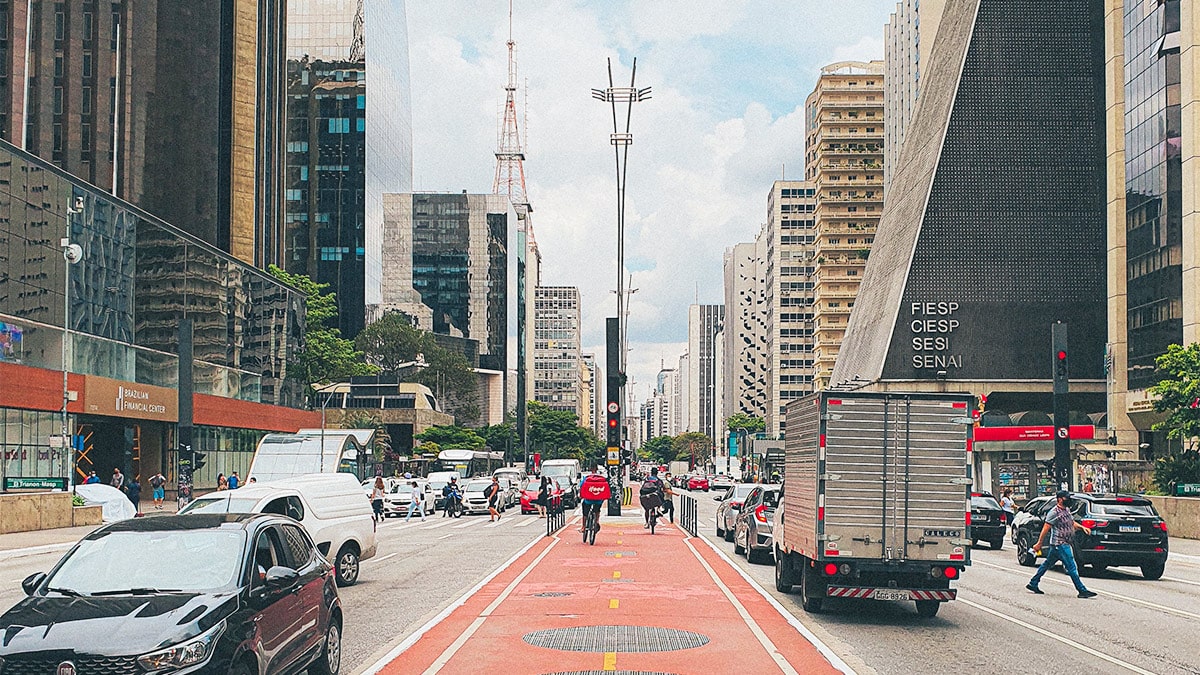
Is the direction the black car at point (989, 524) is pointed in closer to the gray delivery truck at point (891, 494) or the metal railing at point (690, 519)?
the metal railing

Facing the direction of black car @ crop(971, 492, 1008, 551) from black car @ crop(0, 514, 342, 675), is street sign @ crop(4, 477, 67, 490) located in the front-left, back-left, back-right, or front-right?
front-left

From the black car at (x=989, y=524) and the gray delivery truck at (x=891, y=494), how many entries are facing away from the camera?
2

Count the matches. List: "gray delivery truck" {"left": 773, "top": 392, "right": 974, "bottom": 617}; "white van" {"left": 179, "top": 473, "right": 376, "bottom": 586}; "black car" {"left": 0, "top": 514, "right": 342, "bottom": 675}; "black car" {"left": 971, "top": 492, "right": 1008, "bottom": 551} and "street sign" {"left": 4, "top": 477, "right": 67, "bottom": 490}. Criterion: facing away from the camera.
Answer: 2

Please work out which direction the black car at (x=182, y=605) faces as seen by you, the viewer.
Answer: facing the viewer and to the left of the viewer

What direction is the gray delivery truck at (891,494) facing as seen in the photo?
away from the camera

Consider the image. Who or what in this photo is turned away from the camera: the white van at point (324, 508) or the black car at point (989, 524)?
the black car

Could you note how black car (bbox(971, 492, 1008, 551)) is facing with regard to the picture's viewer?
facing away from the viewer

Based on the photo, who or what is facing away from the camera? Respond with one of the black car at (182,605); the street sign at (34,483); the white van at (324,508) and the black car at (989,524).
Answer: the black car at (989,524)

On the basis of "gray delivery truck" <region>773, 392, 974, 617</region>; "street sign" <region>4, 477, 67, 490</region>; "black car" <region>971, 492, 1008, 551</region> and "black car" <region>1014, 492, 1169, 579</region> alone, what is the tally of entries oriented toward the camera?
1

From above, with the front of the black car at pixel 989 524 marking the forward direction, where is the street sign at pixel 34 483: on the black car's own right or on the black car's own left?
on the black car's own left

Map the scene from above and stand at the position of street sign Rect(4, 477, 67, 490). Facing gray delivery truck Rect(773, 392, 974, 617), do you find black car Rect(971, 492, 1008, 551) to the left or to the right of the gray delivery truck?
left

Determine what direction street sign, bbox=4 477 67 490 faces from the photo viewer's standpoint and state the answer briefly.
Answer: facing the viewer

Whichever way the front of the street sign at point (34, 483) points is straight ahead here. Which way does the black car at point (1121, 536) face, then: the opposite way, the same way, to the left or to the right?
the opposite way

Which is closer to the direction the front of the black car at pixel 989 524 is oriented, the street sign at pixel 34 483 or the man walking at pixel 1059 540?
the street sign

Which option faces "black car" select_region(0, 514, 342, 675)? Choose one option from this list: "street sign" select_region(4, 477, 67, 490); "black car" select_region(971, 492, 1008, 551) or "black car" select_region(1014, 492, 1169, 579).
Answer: the street sign

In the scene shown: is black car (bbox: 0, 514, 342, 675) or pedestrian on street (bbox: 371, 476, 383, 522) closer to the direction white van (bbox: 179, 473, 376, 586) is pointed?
the black car

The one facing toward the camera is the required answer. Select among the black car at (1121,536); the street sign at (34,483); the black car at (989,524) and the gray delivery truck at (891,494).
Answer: the street sign

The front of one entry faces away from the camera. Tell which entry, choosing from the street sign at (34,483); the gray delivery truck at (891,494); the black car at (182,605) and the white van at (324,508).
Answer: the gray delivery truck
